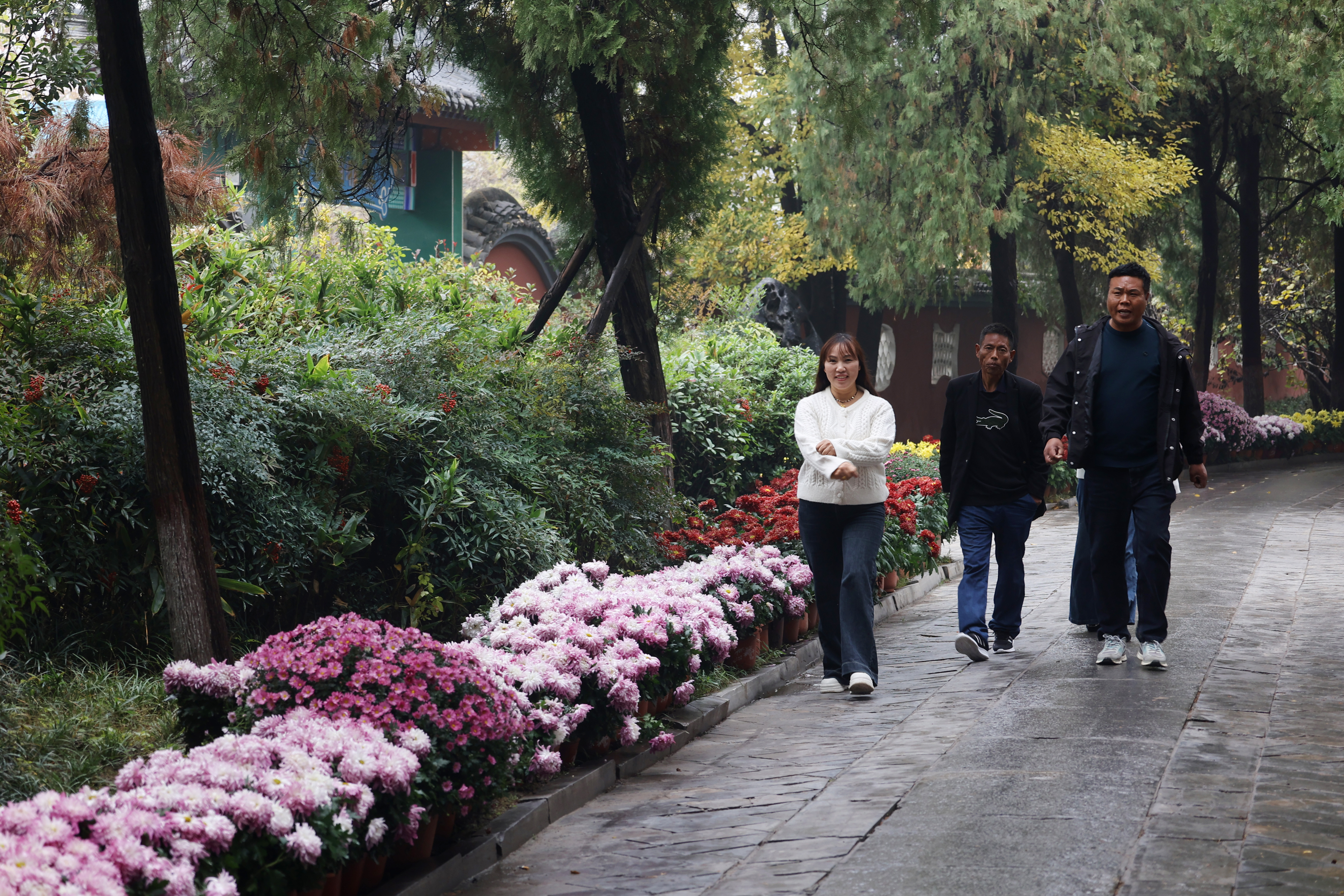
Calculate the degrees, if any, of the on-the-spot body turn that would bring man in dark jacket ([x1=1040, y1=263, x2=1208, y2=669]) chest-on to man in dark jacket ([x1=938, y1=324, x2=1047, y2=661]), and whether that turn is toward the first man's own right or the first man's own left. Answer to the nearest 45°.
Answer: approximately 135° to the first man's own right

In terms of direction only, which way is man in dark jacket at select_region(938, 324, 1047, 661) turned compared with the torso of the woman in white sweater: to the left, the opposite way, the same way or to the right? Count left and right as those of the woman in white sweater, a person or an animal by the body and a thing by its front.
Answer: the same way

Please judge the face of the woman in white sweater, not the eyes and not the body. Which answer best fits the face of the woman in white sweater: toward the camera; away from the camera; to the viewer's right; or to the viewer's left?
toward the camera

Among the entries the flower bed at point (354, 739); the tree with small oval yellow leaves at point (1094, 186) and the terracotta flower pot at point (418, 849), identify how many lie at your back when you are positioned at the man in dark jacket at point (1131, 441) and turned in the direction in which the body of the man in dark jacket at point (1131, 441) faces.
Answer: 1

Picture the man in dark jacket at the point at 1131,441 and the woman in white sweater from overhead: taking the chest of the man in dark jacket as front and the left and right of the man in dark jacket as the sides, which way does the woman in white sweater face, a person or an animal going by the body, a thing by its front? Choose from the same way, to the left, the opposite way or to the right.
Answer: the same way

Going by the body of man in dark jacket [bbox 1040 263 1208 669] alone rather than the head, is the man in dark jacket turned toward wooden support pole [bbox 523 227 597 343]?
no

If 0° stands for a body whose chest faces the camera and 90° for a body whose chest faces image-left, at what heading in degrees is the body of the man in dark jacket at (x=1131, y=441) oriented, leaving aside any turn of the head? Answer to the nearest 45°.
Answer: approximately 0°

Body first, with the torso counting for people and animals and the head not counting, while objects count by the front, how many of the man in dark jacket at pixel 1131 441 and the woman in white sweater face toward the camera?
2

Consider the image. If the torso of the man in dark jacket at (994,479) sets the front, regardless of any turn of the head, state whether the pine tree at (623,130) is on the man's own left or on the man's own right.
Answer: on the man's own right

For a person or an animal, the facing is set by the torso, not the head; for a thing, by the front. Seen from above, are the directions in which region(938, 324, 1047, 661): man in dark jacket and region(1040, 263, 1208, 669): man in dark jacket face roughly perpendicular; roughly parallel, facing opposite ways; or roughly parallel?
roughly parallel

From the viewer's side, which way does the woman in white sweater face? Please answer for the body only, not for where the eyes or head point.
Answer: toward the camera

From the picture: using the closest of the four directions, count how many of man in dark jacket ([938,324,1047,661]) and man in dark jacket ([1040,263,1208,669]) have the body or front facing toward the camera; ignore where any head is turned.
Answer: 2
